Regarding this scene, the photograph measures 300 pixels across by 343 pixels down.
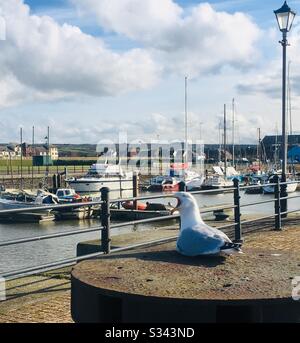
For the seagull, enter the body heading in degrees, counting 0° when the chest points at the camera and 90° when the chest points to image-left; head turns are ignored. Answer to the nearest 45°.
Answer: approximately 90°
